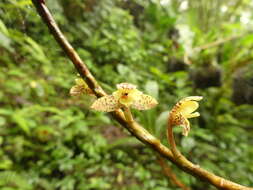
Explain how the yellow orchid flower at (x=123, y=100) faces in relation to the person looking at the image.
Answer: facing the viewer
